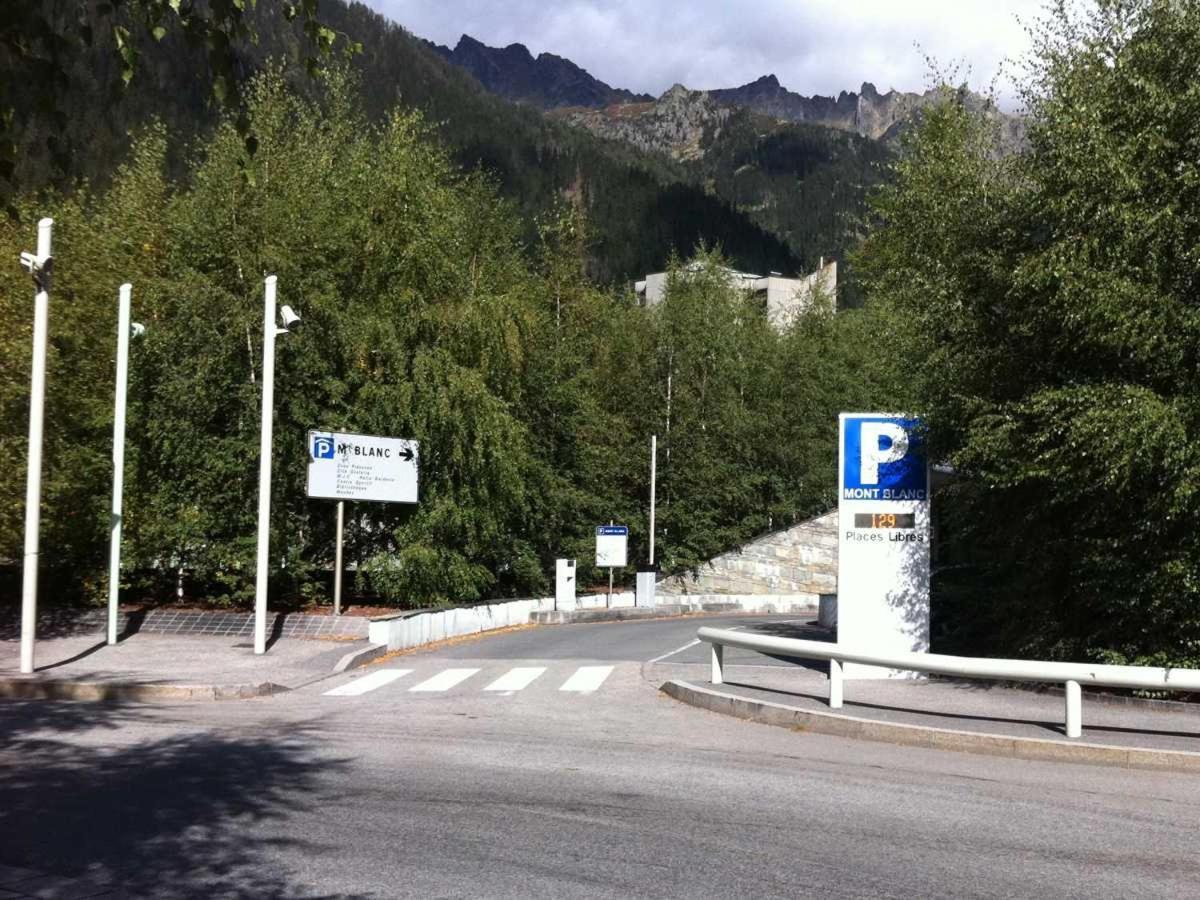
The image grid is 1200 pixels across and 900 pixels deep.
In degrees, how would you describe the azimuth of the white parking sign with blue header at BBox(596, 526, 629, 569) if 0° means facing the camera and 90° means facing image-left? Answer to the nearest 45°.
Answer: approximately 0°

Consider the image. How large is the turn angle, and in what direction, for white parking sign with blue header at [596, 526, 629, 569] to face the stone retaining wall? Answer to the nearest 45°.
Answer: approximately 135° to its left

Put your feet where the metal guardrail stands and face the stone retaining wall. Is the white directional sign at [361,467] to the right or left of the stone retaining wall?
left

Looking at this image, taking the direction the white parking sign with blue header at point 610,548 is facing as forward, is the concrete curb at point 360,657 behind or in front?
in front

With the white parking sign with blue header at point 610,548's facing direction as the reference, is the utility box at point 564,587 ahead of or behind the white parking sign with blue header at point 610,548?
ahead

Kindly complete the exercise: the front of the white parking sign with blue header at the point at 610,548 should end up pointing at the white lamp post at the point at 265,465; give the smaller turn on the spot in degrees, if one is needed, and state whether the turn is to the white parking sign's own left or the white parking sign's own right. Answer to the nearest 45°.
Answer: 0° — it already faces it
